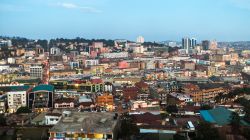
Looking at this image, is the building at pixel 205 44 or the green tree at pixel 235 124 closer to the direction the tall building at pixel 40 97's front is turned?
the green tree

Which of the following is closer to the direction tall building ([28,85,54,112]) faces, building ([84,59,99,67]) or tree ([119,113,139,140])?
the tree

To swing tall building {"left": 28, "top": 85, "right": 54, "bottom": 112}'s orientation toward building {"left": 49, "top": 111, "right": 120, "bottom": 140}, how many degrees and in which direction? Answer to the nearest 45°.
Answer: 0° — it already faces it

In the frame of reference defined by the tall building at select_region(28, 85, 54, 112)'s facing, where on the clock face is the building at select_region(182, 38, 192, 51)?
The building is roughly at 7 o'clock from the tall building.

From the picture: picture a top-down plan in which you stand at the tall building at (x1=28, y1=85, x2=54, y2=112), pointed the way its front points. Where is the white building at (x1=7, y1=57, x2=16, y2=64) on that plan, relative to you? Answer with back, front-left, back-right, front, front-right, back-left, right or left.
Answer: back

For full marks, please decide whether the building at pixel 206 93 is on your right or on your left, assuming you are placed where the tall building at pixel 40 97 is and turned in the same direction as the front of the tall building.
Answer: on your left

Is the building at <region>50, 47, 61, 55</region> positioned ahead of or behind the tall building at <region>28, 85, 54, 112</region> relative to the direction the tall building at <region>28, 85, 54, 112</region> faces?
behind

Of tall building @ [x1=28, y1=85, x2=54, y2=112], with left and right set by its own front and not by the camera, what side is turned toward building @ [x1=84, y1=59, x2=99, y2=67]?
back

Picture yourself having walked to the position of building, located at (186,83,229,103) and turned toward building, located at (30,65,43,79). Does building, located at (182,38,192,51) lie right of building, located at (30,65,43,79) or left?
right

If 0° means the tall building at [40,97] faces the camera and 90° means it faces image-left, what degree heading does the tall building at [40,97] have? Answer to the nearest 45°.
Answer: approximately 0°

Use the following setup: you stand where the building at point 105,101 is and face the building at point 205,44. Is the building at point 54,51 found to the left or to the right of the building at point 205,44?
left

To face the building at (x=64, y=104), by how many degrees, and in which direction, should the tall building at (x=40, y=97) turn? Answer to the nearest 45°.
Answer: approximately 45° to its left
